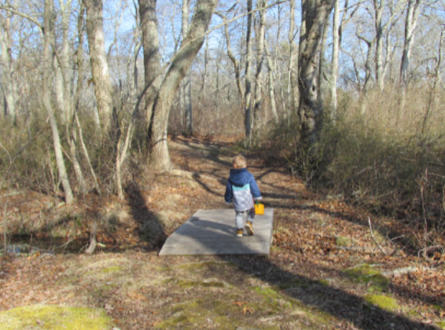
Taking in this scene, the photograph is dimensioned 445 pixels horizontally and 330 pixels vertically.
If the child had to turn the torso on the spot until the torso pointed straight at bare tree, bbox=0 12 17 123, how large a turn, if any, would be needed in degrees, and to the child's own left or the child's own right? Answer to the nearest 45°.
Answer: approximately 45° to the child's own left

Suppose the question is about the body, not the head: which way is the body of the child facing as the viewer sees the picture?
away from the camera
